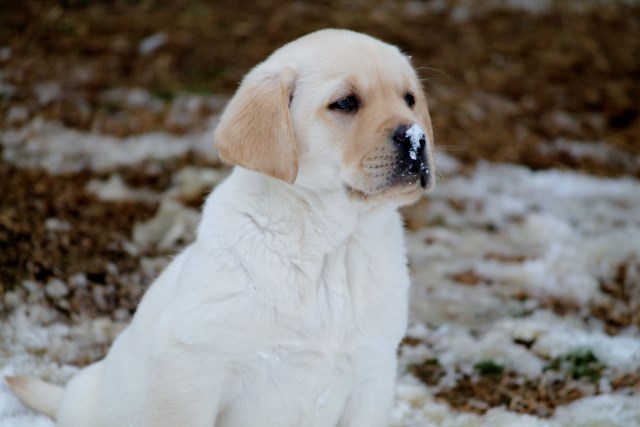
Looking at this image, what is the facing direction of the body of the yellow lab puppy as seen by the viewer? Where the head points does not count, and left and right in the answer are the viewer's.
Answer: facing the viewer and to the right of the viewer
